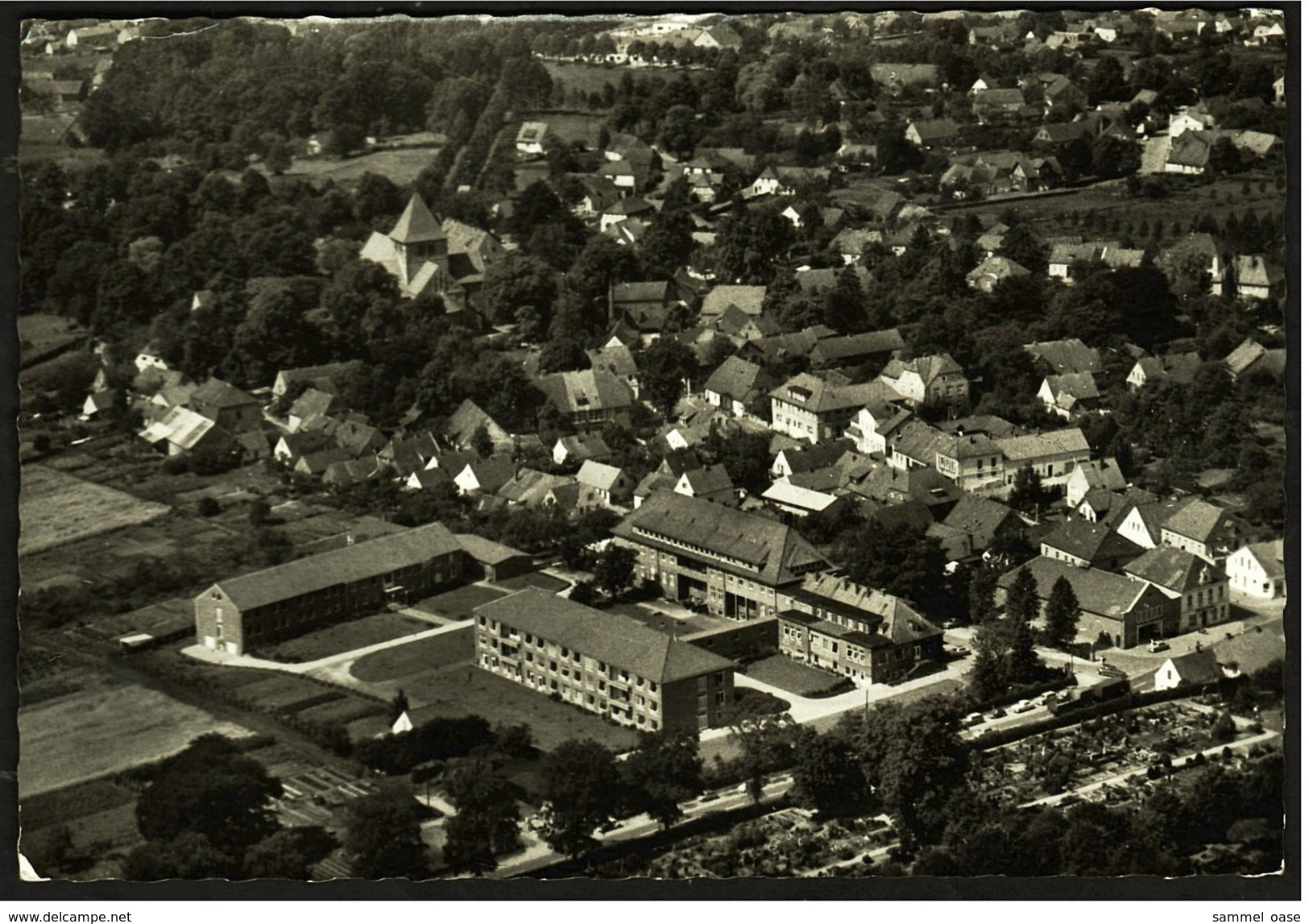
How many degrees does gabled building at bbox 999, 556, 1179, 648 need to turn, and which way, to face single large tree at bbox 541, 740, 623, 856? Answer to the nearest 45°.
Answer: approximately 90° to its right

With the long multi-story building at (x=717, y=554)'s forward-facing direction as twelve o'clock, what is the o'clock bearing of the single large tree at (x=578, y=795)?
The single large tree is roughly at 11 o'clock from the long multi-story building.

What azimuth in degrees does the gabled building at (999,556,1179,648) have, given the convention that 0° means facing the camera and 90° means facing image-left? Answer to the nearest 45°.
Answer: approximately 315°
